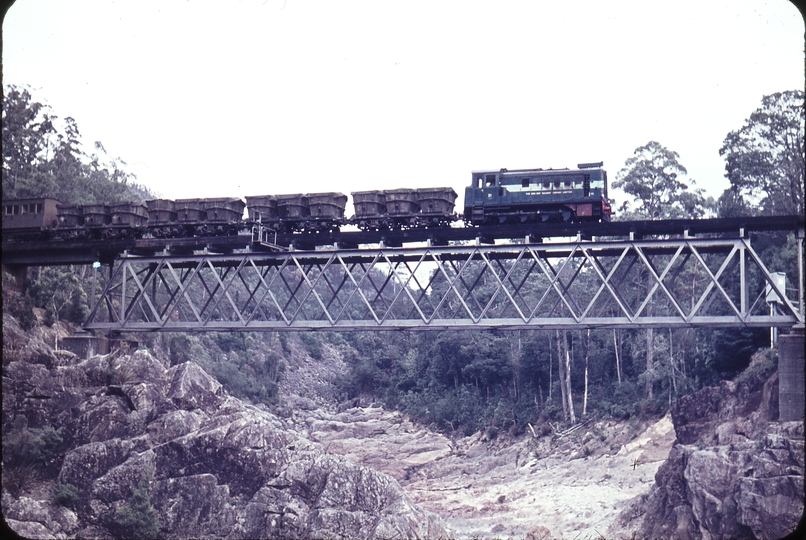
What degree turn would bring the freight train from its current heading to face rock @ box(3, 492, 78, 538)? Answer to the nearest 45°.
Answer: approximately 135° to its right

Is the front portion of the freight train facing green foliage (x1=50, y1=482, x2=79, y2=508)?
no

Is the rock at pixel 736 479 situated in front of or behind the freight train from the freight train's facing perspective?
in front

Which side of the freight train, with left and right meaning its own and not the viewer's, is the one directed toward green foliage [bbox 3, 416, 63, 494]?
right

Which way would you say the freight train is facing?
to the viewer's right

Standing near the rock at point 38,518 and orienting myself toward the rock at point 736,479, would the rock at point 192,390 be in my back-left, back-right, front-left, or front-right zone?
front-left
